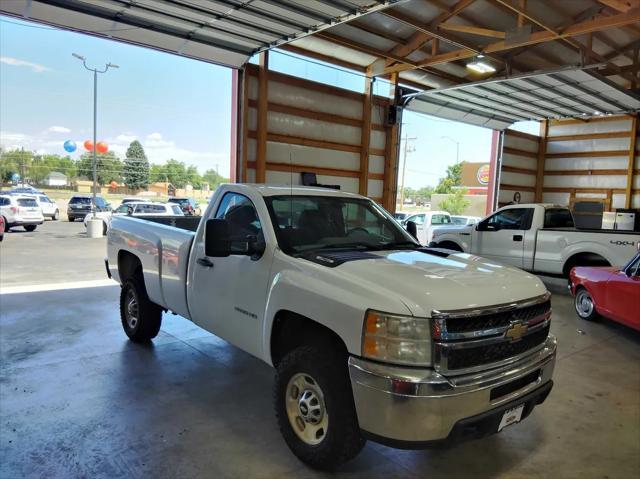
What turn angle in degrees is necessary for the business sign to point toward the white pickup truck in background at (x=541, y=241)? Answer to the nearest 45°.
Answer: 0° — it already faces it

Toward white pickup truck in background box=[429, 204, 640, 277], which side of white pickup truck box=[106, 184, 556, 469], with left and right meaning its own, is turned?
left

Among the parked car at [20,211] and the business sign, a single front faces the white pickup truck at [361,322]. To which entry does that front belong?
the business sign

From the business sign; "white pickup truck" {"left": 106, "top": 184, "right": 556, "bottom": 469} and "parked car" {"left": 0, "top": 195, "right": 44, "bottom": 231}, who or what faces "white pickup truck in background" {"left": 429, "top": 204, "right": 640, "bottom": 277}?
the business sign

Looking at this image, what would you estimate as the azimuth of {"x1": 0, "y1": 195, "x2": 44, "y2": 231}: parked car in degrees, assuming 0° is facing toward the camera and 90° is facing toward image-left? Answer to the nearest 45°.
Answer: approximately 135°

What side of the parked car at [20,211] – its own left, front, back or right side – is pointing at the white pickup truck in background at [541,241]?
back

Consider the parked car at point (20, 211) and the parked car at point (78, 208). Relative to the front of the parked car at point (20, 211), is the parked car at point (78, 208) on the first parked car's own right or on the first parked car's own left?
on the first parked car's own right

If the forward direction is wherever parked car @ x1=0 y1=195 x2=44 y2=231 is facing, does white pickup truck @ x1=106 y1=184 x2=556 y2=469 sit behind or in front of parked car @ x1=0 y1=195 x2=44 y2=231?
behind

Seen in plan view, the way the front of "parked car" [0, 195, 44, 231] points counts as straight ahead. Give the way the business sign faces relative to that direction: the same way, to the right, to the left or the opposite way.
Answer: to the left

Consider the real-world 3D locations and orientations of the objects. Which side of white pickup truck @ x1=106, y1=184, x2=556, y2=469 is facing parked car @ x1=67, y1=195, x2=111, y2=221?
back

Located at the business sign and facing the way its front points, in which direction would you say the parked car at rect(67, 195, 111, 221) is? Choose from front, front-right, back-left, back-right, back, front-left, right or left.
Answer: front-right

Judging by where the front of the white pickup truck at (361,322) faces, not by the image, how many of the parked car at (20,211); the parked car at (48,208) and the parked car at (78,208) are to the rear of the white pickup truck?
3

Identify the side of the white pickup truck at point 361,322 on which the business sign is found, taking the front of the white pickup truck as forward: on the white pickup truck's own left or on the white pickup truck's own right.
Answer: on the white pickup truck's own left

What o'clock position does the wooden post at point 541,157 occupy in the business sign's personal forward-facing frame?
The wooden post is roughly at 12 o'clock from the business sign.

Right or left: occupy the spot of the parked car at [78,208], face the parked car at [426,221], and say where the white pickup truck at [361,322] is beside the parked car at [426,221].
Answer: right

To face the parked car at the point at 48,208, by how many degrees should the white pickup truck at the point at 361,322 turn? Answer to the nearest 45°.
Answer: approximately 180°

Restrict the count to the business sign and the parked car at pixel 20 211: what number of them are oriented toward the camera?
1
